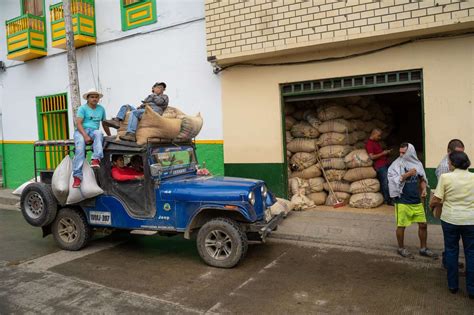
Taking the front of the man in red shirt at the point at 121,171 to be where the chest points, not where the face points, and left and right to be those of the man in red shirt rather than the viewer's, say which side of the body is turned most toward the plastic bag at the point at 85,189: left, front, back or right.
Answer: back

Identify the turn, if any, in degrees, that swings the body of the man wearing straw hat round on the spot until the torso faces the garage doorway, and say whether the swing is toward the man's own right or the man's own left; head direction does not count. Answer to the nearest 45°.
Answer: approximately 90° to the man's own left

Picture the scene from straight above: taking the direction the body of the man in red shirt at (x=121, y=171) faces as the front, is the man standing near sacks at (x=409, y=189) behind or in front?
in front

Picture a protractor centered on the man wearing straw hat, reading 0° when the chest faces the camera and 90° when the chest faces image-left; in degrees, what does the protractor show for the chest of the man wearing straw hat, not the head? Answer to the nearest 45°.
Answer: approximately 0°

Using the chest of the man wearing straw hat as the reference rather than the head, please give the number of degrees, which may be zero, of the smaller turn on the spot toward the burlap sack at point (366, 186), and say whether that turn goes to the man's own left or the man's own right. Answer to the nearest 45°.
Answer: approximately 90° to the man's own left

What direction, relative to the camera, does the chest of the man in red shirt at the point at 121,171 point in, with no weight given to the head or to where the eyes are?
to the viewer's right

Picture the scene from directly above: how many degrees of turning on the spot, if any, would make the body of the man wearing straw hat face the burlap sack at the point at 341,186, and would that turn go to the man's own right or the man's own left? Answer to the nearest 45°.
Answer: approximately 90° to the man's own left

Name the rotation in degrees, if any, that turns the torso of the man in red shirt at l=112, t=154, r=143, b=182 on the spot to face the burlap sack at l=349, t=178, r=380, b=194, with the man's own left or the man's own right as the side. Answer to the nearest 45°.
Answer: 0° — they already face it

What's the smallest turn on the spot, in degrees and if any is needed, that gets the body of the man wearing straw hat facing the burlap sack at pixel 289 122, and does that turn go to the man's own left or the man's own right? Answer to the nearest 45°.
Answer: approximately 135° to the man's own left
